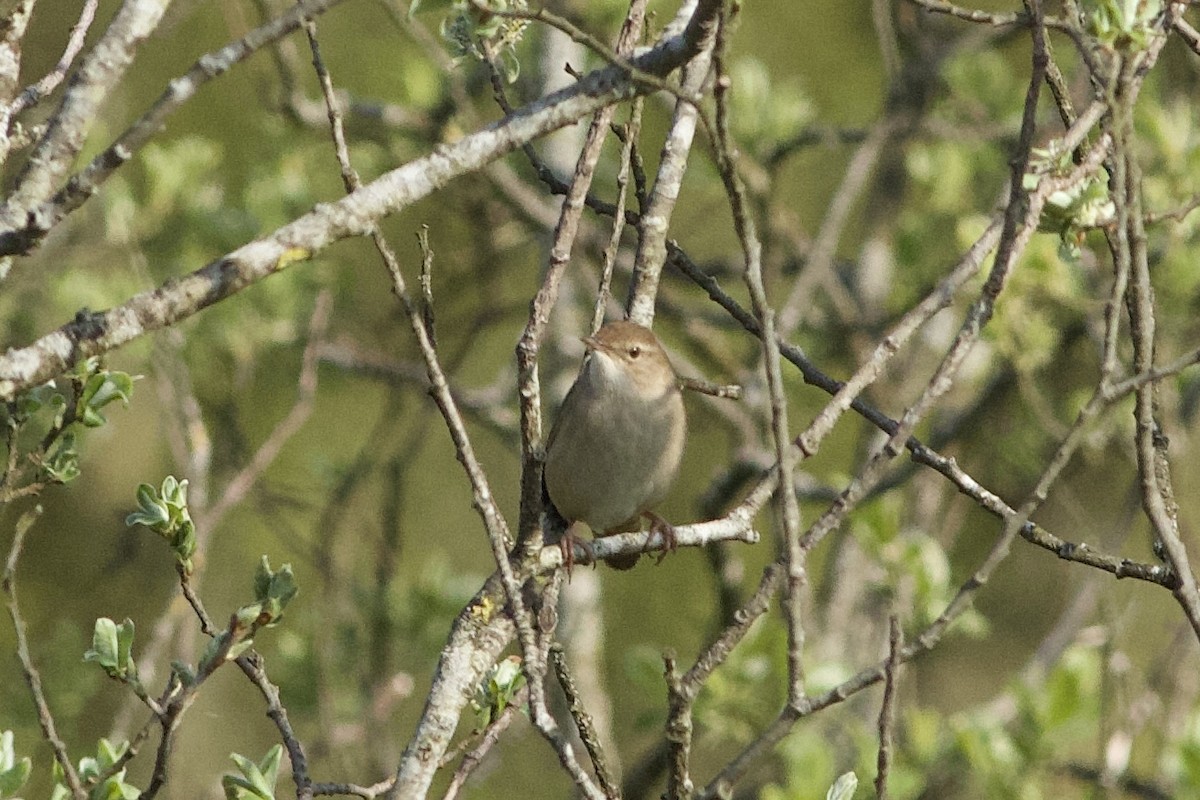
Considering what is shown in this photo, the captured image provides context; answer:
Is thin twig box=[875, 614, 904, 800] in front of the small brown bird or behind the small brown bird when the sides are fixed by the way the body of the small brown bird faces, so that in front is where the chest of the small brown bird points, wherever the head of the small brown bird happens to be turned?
in front

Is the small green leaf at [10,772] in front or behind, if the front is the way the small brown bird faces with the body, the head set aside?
in front

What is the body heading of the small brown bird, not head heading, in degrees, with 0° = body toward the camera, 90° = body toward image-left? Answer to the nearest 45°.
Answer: approximately 0°

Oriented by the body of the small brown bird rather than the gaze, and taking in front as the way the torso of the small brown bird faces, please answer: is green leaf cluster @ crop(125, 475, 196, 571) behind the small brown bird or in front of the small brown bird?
in front
